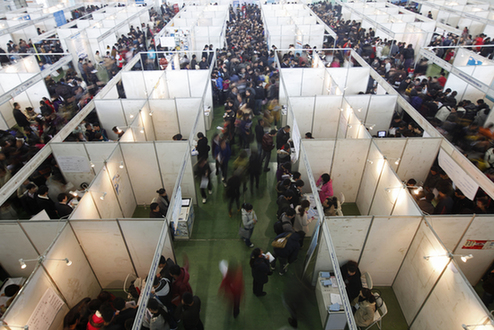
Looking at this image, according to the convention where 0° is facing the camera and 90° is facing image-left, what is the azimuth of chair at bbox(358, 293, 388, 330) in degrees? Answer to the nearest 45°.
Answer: approximately 90°

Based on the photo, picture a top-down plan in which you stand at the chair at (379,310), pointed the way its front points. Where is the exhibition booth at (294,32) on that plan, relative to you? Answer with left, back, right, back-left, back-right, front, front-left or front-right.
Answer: front-right

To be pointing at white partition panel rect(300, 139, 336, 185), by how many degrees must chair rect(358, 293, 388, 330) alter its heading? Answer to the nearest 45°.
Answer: approximately 45° to its right

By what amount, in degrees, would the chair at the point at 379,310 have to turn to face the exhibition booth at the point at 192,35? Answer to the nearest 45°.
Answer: approximately 45° to its right

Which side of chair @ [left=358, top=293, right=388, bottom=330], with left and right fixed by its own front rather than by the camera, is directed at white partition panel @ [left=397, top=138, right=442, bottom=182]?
right

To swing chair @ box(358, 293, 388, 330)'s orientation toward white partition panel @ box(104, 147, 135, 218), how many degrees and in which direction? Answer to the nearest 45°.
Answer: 0° — it already faces it

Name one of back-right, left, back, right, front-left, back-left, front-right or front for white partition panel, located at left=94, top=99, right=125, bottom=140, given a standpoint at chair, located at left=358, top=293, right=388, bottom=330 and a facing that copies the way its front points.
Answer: front

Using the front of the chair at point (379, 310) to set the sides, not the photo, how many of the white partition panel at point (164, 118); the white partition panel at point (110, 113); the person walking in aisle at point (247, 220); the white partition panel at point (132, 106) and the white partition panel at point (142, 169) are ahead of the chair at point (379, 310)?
5

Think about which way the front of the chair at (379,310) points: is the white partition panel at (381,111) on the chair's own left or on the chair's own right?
on the chair's own right

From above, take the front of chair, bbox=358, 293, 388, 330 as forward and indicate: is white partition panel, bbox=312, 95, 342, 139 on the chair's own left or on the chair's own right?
on the chair's own right

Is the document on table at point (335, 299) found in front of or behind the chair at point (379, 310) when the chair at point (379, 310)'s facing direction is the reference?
in front

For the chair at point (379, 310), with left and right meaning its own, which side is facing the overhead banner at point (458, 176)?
right

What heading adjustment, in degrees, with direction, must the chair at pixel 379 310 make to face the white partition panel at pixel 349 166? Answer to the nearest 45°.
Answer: approximately 45° to its right
